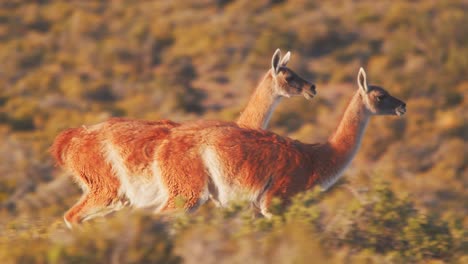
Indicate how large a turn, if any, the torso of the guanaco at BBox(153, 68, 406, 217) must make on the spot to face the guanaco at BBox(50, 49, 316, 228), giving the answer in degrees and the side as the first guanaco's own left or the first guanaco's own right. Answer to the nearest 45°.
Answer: approximately 180°

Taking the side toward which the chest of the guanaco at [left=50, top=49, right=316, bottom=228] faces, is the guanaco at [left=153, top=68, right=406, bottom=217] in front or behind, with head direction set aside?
in front

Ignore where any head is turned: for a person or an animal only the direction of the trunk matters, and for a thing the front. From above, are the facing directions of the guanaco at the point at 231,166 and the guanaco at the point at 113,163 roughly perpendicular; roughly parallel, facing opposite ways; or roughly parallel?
roughly parallel

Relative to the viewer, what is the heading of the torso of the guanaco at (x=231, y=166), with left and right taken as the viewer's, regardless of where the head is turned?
facing to the right of the viewer

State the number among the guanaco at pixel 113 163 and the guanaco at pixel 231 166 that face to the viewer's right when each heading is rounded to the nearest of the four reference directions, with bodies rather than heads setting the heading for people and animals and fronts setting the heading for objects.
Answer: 2

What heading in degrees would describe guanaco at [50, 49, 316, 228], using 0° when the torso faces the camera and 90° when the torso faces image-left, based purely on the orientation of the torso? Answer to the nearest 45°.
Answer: approximately 270°
